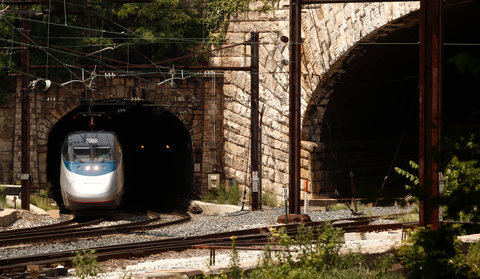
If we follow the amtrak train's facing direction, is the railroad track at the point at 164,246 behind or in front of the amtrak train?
in front

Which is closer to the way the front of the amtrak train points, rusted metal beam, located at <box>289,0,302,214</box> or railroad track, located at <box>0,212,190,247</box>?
the railroad track

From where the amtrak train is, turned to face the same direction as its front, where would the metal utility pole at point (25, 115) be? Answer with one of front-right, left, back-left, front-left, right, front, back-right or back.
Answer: back-right

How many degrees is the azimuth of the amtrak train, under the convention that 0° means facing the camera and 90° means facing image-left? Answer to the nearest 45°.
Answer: approximately 0°

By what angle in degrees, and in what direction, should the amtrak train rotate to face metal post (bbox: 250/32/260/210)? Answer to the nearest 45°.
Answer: approximately 90° to its left

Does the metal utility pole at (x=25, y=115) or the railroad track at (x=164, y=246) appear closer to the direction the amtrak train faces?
the railroad track

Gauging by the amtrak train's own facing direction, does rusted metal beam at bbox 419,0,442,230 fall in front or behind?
in front

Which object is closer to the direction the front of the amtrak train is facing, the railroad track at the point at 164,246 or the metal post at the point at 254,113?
the railroad track

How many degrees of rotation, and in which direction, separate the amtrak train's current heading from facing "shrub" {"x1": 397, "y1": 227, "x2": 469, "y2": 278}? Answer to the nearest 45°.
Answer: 0° — it already faces it

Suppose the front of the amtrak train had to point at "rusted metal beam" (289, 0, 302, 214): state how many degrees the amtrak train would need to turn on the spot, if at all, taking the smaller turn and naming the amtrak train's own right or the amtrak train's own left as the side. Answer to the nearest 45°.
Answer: approximately 45° to the amtrak train's own left

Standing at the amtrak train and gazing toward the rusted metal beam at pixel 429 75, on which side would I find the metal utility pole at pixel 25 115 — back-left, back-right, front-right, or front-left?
back-right
